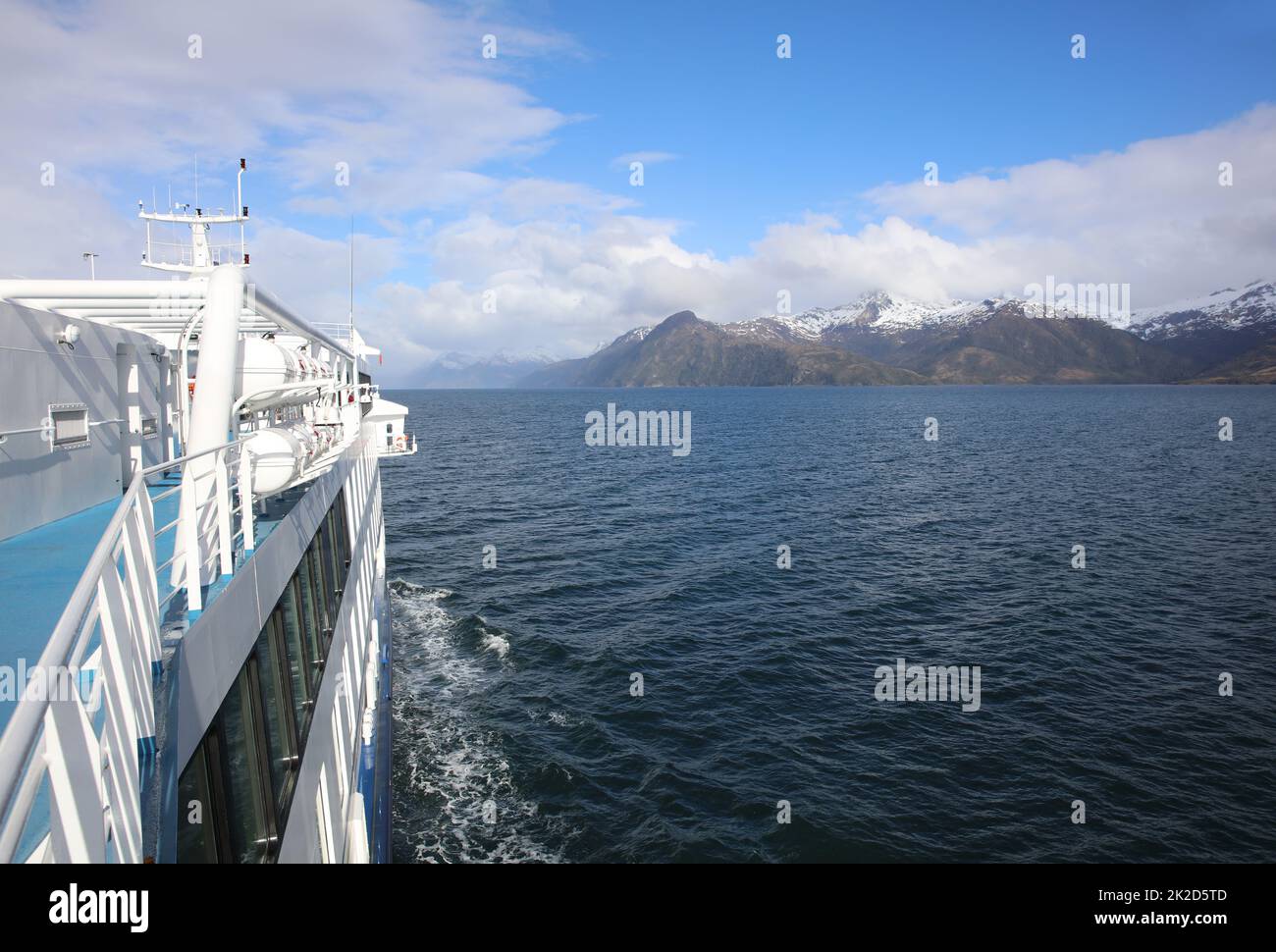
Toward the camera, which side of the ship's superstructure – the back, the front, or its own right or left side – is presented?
back
